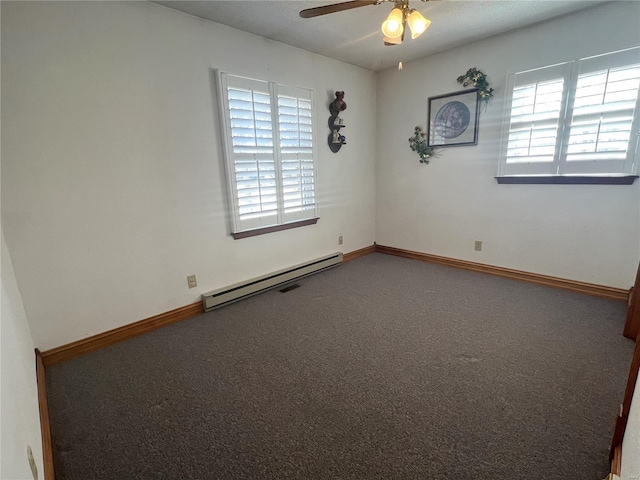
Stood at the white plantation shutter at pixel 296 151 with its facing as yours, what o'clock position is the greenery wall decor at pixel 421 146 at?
The greenery wall decor is roughly at 10 o'clock from the white plantation shutter.

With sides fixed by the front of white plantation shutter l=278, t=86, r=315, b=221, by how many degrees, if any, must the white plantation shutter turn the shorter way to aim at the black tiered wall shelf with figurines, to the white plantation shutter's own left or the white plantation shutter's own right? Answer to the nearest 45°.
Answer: approximately 90° to the white plantation shutter's own left

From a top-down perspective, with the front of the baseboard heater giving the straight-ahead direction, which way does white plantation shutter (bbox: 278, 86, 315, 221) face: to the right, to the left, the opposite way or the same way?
the same way

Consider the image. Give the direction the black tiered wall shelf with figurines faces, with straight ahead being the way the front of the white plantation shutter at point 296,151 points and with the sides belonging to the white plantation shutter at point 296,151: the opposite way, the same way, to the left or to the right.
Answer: the same way

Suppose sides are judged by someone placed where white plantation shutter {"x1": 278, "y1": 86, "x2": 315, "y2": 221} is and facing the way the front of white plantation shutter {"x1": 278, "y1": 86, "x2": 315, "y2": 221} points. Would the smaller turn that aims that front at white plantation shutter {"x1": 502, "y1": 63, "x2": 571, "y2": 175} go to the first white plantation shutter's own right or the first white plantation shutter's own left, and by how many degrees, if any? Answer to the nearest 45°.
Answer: approximately 45° to the first white plantation shutter's own left

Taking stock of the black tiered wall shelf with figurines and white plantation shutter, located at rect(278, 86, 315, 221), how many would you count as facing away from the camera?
0

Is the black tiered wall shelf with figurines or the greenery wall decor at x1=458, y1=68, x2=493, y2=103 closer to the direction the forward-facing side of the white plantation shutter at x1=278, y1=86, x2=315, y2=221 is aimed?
the greenery wall decor

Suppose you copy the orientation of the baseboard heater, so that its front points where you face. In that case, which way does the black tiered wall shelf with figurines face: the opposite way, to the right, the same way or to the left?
the same way

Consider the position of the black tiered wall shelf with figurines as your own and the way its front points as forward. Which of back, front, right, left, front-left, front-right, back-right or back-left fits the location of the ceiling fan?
front-right

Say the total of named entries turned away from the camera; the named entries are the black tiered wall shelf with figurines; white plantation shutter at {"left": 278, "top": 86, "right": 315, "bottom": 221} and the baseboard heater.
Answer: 0

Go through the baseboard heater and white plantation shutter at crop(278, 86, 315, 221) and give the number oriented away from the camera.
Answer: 0

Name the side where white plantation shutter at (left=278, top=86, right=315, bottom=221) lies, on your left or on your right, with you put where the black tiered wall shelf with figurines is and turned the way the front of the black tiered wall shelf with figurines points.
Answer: on your right

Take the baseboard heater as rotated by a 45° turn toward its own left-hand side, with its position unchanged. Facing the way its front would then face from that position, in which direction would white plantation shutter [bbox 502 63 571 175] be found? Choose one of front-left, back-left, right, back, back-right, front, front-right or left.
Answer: front

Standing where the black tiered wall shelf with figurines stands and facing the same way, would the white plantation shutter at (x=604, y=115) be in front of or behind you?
in front

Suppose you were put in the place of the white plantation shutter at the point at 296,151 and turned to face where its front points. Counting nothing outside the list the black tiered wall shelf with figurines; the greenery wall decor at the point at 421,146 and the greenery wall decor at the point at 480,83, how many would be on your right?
0

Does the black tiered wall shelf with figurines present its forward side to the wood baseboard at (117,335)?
no

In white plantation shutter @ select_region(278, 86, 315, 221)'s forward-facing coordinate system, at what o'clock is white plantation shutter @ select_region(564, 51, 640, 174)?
white plantation shutter @ select_region(564, 51, 640, 174) is roughly at 11 o'clock from white plantation shutter @ select_region(278, 86, 315, 221).

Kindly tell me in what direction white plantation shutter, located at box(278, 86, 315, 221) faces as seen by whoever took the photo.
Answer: facing the viewer and to the right of the viewer
